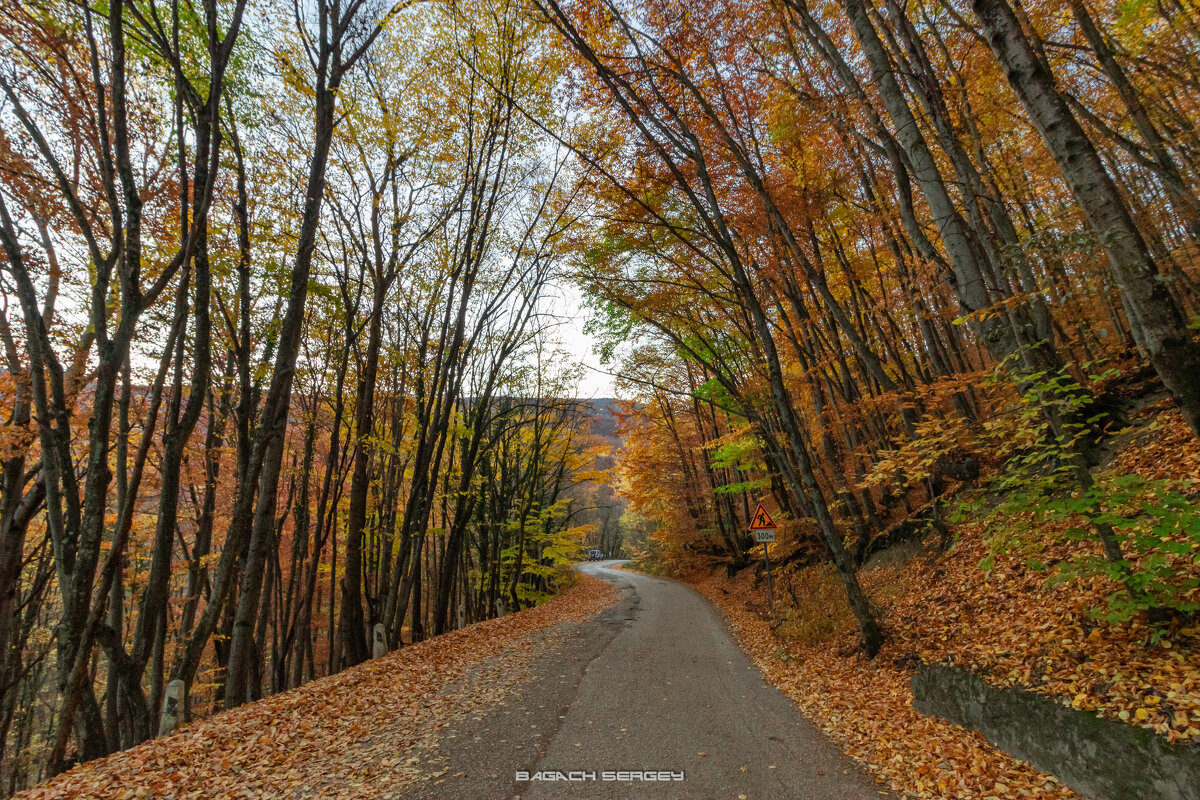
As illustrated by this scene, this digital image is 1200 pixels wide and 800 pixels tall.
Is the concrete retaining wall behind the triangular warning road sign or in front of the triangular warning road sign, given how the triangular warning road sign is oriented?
in front

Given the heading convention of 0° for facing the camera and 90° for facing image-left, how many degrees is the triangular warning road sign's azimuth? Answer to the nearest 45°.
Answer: approximately 0°
